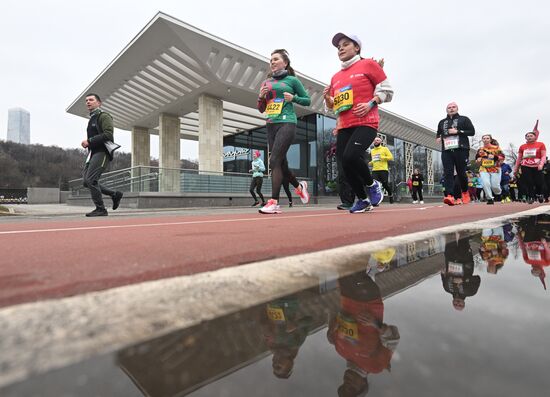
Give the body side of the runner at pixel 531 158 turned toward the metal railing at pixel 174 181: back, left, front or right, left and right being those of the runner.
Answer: right

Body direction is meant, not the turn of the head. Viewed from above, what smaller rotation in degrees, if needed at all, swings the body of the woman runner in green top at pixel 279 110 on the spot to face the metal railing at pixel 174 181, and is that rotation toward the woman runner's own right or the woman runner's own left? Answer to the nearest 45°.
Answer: approximately 90° to the woman runner's own right

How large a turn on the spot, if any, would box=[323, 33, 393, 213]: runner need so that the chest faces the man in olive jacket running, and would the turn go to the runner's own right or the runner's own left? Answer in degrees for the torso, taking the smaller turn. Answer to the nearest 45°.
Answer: approximately 45° to the runner's own right

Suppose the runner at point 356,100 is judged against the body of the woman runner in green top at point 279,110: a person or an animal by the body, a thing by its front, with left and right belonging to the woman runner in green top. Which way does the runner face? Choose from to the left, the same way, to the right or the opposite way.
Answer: the same way

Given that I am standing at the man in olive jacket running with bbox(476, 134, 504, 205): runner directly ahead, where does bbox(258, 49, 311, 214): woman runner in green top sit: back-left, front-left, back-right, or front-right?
front-right

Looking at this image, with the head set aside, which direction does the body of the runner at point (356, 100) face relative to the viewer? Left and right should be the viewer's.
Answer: facing the viewer and to the left of the viewer

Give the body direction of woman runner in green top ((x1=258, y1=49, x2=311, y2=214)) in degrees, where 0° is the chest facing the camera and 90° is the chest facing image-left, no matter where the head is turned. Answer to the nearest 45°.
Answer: approximately 45°

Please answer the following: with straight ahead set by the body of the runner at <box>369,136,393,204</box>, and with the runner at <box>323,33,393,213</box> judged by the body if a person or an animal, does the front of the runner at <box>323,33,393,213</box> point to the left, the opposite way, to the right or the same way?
the same way

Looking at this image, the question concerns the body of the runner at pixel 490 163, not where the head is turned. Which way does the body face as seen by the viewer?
toward the camera

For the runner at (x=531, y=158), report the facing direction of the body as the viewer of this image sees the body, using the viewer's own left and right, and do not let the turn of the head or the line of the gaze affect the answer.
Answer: facing the viewer

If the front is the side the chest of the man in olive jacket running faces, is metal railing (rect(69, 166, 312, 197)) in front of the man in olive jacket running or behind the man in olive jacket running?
behind

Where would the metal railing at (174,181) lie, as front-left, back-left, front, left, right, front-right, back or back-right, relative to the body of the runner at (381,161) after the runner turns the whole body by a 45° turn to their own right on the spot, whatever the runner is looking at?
front

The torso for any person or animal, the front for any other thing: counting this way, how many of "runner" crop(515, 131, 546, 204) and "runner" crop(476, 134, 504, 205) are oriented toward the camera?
2

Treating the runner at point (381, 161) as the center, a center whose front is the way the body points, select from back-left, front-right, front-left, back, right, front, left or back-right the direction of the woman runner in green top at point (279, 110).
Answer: front-left

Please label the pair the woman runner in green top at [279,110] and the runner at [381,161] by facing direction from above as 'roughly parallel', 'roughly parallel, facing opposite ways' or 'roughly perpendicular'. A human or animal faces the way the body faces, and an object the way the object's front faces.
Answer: roughly parallel

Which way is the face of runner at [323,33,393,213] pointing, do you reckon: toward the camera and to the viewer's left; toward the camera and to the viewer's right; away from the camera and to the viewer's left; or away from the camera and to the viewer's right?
toward the camera and to the viewer's left

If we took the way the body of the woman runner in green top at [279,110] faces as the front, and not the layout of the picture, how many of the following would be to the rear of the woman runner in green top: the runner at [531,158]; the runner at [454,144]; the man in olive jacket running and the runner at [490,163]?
3

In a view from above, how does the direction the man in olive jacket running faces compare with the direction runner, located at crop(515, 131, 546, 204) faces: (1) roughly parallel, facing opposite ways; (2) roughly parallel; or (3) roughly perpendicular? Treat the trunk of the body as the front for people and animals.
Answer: roughly parallel
